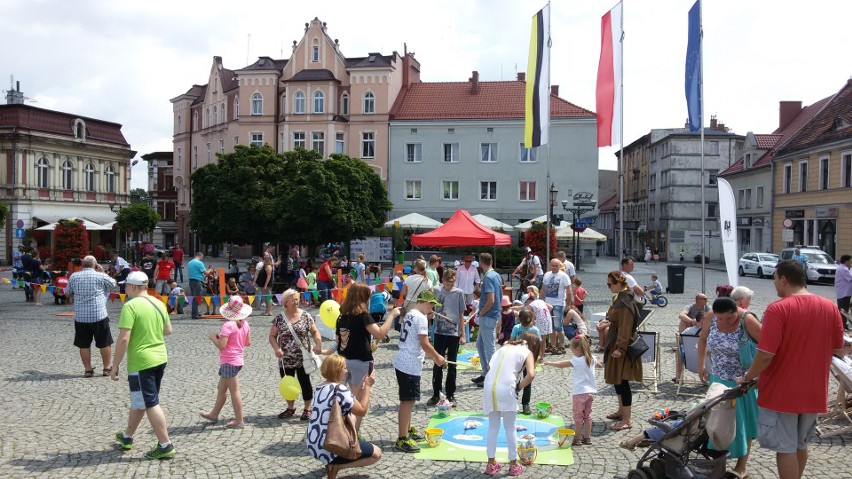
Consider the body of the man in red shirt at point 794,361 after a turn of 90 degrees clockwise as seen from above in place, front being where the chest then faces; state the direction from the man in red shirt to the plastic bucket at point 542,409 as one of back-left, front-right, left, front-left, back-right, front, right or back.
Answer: left

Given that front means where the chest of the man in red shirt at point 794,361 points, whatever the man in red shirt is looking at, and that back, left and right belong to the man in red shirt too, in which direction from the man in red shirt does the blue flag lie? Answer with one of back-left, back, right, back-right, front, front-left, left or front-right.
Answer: front-right

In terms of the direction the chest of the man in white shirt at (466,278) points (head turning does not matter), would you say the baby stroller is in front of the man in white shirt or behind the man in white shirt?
in front

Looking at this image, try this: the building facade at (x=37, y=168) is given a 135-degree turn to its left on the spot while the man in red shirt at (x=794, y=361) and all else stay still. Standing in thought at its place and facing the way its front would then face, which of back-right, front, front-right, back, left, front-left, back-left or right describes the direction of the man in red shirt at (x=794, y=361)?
back

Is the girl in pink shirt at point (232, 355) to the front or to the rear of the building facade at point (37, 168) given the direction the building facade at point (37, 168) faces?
to the front

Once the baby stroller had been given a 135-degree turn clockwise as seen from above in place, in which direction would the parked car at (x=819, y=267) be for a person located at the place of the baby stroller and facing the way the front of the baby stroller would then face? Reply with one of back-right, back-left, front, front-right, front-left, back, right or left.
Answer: front-left

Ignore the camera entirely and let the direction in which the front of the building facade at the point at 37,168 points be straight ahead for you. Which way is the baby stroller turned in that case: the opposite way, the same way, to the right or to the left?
the opposite way

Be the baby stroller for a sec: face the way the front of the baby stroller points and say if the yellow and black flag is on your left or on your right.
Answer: on your right

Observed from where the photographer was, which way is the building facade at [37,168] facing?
facing the viewer and to the right of the viewer

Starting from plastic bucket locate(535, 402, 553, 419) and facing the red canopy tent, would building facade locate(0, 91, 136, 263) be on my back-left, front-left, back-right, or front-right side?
front-left

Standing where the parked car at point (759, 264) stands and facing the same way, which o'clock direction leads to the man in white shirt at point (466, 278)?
The man in white shirt is roughly at 2 o'clock from the parked car.

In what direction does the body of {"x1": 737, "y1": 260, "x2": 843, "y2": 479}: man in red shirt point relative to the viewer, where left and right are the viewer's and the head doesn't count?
facing away from the viewer and to the left of the viewer

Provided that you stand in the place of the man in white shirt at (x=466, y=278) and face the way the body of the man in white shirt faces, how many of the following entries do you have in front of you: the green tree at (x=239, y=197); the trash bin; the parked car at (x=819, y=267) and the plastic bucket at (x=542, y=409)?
1
